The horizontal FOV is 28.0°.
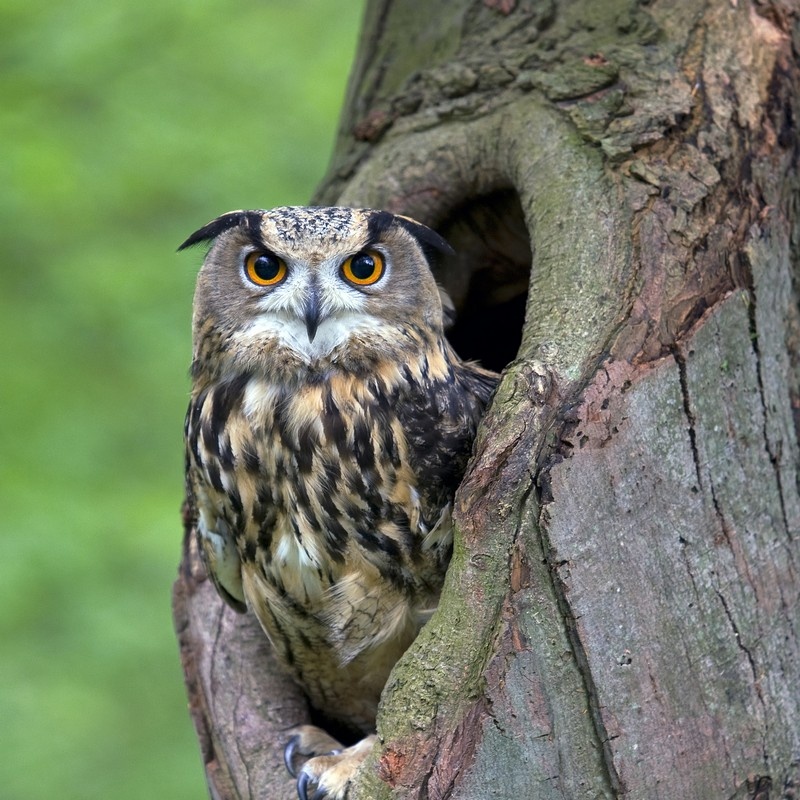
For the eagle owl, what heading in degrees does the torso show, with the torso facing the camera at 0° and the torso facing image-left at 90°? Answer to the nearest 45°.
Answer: approximately 0°
